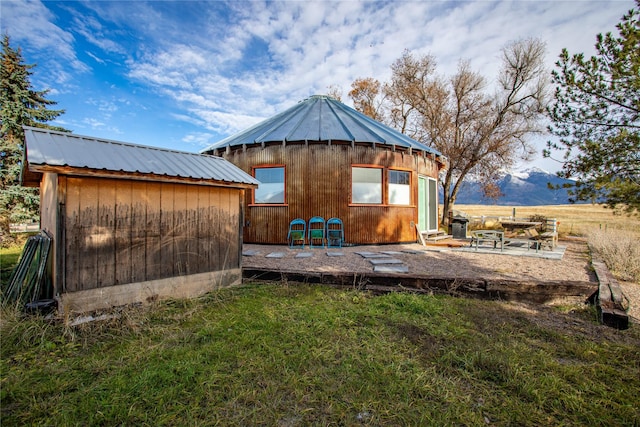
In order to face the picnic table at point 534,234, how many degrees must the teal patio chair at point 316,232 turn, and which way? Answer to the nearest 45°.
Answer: approximately 90° to its left

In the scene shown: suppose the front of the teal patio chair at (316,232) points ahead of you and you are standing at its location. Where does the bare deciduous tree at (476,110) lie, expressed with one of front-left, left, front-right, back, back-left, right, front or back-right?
back-left

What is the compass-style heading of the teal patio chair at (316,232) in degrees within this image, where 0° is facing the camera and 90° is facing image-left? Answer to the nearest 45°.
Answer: approximately 0°

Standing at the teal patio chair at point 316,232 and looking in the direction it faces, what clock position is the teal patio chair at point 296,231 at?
the teal patio chair at point 296,231 is roughly at 3 o'clock from the teal patio chair at point 316,232.
